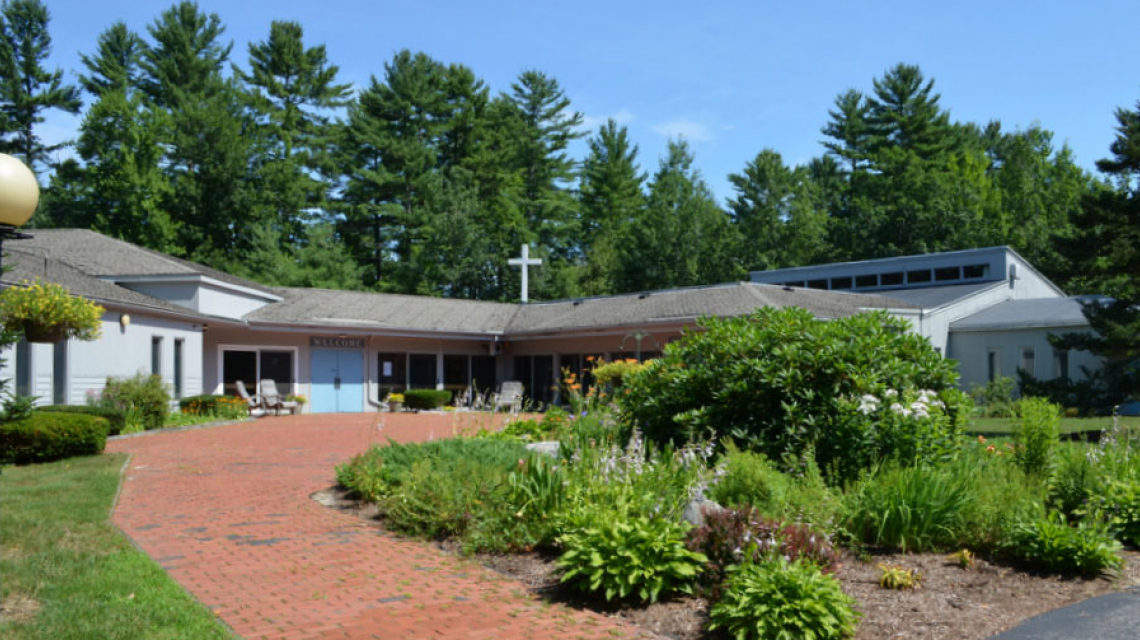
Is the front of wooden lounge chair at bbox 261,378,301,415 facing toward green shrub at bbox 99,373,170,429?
no

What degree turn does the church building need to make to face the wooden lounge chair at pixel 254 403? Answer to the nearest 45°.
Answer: approximately 45° to its right

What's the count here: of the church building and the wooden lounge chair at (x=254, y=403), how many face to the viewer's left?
0

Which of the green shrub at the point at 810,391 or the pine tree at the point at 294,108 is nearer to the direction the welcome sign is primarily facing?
the green shrub

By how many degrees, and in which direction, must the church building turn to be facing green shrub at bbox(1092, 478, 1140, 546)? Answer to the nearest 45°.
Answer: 0° — it already faces it

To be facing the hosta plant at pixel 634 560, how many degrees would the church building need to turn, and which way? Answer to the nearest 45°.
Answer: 0° — it already faces it

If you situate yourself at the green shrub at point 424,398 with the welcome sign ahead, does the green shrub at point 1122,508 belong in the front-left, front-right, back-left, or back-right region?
back-left

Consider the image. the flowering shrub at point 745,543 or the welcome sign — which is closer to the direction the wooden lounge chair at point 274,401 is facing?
the flowering shrub

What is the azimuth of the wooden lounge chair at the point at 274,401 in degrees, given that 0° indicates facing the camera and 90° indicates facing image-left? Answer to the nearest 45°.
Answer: approximately 315°

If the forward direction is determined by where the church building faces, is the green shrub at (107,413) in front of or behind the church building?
in front

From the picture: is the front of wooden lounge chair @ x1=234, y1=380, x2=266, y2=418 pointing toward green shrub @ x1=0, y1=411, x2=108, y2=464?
no

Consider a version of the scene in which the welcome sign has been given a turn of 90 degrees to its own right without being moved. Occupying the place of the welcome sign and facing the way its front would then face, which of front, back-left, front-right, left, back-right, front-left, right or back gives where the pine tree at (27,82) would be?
front-right

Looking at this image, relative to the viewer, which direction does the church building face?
toward the camera

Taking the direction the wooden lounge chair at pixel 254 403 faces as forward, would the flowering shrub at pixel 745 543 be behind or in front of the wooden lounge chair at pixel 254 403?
in front

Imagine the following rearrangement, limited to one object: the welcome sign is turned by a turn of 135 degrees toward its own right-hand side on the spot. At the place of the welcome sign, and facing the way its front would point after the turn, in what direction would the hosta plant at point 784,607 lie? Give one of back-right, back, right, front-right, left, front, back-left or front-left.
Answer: back-left

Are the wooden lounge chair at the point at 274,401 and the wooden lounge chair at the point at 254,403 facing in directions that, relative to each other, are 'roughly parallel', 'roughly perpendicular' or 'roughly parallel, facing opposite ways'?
roughly parallel

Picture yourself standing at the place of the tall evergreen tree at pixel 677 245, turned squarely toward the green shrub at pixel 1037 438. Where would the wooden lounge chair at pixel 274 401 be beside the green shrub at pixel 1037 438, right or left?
right

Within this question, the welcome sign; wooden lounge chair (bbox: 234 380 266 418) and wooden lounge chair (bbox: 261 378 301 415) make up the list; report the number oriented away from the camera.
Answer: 0

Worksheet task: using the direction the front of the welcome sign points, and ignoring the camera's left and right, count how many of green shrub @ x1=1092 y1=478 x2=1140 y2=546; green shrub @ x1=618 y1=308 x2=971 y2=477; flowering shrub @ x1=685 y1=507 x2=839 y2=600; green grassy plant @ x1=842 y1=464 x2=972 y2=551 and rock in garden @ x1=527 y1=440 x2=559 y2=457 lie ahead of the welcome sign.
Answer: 5
